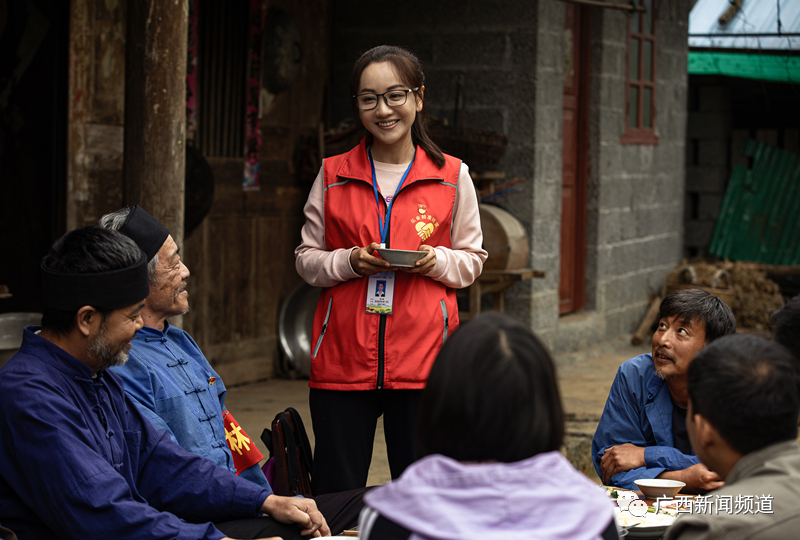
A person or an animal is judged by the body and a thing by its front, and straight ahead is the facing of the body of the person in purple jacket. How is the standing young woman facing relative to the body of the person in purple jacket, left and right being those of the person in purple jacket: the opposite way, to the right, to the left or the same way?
the opposite way

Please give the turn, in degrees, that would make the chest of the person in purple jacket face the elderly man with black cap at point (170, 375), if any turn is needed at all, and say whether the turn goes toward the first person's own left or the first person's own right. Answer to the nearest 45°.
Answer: approximately 45° to the first person's own left

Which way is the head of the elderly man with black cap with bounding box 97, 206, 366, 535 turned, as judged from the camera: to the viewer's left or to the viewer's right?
to the viewer's right

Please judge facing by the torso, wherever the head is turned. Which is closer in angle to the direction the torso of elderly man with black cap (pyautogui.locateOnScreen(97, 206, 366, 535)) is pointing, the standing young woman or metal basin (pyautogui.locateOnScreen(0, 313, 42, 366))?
the standing young woman

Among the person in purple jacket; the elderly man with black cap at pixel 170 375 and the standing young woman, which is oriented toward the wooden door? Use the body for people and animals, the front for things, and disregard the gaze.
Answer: the person in purple jacket

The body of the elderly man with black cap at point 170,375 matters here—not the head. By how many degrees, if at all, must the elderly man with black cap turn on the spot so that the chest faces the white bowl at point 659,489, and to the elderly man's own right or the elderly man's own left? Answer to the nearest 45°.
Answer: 0° — they already face it

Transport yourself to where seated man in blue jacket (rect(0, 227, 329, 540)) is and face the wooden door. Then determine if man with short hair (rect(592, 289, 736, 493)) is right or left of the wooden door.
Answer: right

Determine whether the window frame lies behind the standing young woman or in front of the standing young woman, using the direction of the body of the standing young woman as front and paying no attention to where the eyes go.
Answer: behind

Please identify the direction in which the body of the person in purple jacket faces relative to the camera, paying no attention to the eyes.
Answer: away from the camera

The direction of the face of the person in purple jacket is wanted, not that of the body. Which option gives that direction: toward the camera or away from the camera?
away from the camera

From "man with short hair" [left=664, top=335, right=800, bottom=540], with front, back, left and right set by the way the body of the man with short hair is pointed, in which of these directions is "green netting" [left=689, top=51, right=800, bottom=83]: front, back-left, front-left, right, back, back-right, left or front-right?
front-right

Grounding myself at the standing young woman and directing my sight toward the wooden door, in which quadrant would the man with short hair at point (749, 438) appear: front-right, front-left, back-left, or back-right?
back-right
